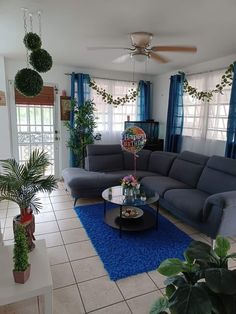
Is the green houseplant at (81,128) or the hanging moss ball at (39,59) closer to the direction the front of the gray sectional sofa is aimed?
the hanging moss ball

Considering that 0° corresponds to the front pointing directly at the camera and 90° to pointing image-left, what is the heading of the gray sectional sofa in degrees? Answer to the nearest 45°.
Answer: approximately 45°

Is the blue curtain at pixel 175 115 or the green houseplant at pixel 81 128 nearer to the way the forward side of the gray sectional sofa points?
the green houseplant

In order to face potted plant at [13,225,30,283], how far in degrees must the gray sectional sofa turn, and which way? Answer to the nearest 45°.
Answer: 0° — it already faces it

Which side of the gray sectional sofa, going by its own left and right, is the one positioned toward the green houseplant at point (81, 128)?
right

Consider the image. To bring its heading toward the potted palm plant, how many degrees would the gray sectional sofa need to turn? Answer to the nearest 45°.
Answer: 0° — it already faces it

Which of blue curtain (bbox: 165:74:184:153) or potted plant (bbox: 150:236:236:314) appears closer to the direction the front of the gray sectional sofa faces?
the potted plant

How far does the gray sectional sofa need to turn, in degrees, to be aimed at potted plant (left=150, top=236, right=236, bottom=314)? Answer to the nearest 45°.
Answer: approximately 45° to its left

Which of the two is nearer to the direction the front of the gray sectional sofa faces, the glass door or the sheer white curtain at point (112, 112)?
the glass door

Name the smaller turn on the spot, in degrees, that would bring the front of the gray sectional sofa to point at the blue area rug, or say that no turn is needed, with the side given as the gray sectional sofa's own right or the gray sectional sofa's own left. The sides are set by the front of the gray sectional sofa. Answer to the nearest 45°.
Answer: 0° — it already faces it
